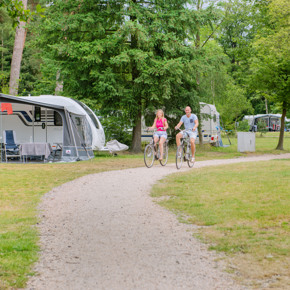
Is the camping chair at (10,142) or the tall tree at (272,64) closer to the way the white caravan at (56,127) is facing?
the tall tree

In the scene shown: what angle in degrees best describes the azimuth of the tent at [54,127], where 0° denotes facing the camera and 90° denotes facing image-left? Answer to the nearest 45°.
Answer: approximately 0°

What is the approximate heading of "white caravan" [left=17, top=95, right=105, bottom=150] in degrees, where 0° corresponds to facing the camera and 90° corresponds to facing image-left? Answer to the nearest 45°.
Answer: approximately 270°

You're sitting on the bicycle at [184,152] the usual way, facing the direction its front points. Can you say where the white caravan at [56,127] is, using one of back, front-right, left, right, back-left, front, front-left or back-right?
right

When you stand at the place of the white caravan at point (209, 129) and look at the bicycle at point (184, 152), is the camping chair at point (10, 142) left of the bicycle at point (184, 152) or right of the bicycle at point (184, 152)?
right

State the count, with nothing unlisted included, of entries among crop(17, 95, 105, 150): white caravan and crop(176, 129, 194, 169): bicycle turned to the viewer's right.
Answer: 1

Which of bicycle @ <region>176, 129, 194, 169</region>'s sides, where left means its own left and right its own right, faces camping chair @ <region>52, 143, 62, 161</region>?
right

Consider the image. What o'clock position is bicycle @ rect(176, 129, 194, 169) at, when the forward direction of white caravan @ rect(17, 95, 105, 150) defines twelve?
The bicycle is roughly at 2 o'clock from the white caravan.

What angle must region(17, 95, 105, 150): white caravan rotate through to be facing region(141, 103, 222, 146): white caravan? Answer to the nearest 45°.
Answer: approximately 45° to its left

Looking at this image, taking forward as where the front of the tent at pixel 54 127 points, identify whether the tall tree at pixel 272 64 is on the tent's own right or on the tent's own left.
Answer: on the tent's own left
